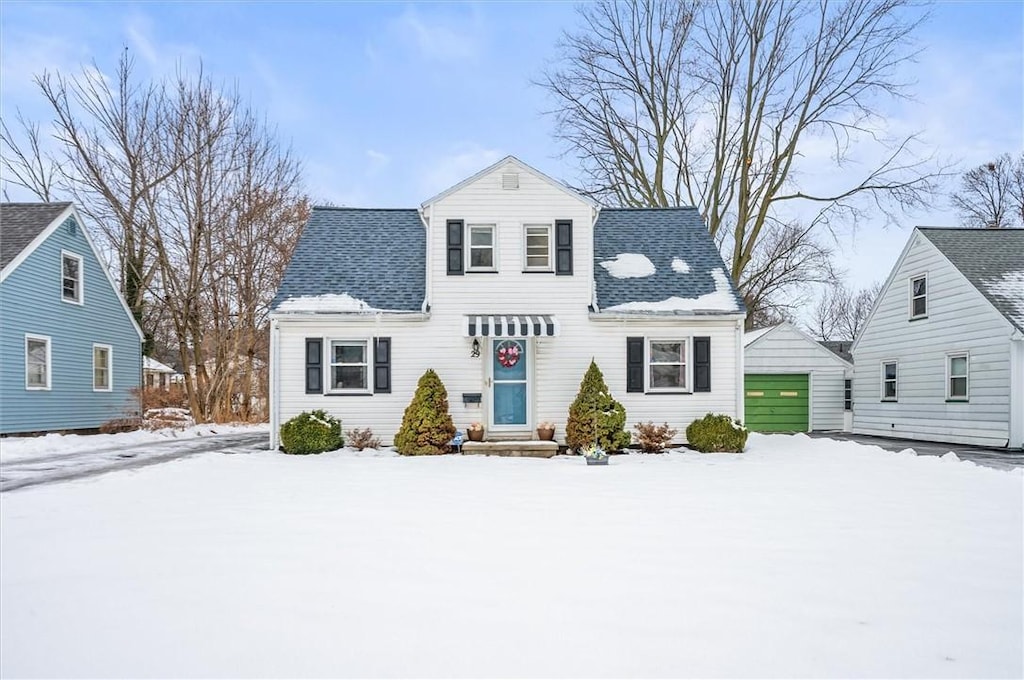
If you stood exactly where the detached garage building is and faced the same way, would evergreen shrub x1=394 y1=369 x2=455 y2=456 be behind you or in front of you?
in front

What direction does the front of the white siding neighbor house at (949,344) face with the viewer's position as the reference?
facing the viewer and to the right of the viewer

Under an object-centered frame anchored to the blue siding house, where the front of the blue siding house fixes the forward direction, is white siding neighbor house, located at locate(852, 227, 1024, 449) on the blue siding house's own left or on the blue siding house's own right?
on the blue siding house's own left

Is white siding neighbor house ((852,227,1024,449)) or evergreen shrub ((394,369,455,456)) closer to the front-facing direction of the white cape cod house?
the evergreen shrub

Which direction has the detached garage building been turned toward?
toward the camera

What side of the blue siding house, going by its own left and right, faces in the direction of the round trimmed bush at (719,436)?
left

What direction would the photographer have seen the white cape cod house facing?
facing the viewer

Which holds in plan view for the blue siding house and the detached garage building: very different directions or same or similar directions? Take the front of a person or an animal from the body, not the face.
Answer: same or similar directions

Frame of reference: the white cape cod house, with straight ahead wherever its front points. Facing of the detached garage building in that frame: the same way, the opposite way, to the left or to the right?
the same way

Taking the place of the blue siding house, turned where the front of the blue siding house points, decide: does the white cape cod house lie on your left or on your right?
on your left

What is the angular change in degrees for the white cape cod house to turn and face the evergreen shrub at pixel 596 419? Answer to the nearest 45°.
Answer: approximately 45° to its left

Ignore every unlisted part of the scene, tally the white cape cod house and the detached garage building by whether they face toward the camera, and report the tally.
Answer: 2

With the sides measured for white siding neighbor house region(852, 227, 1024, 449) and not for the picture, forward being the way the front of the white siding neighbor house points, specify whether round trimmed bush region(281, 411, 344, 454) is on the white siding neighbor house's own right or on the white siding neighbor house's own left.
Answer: on the white siding neighbor house's own right

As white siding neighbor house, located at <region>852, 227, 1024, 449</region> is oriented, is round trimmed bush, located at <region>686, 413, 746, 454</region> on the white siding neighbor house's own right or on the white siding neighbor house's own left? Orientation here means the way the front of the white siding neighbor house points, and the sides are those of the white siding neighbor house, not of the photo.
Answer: on the white siding neighbor house's own right
